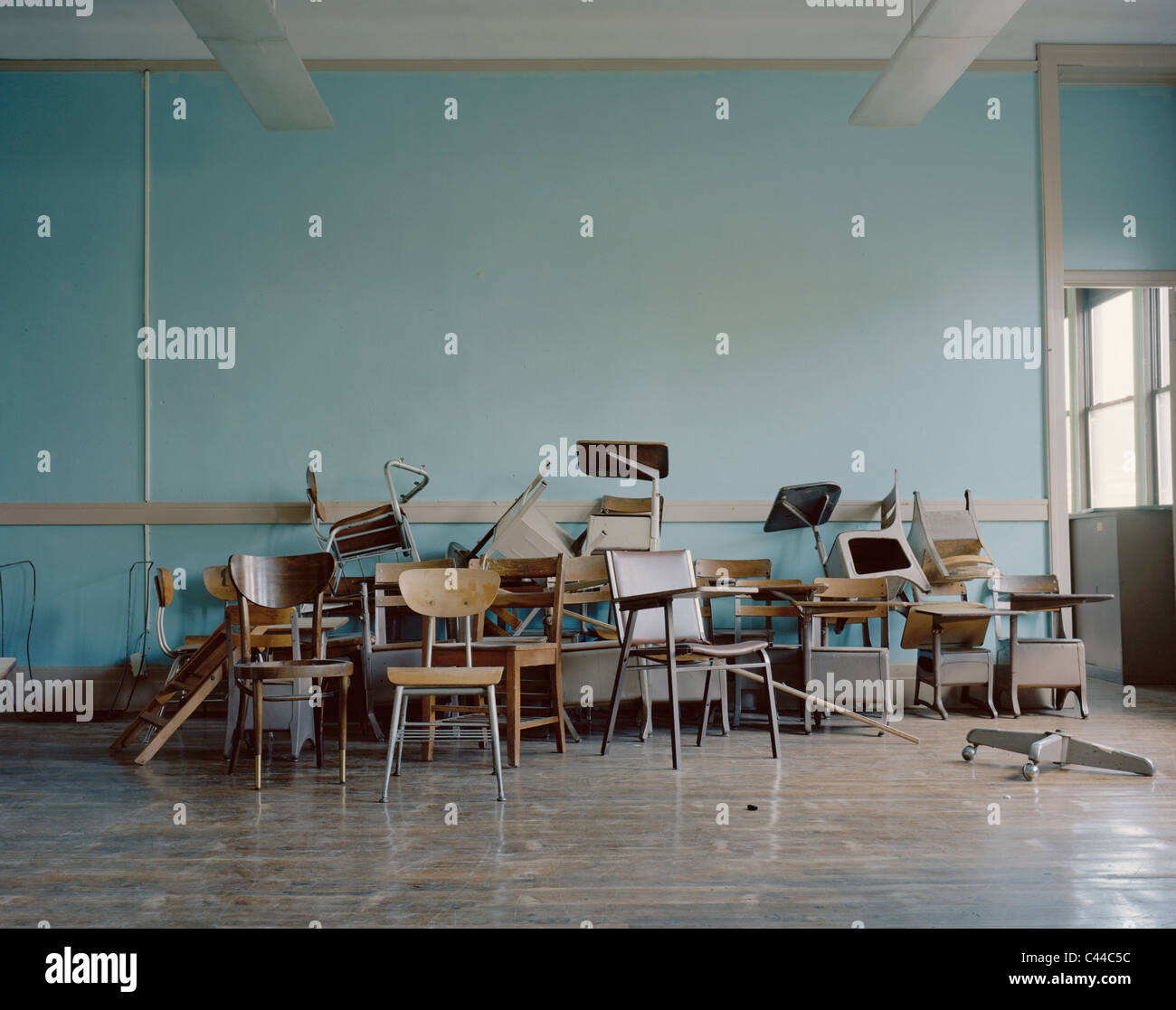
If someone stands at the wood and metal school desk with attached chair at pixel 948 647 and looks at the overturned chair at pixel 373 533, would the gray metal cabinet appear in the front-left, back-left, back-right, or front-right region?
back-right

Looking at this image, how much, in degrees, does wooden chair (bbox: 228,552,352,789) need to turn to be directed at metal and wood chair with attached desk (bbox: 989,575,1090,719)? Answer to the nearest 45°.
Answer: approximately 90° to its left

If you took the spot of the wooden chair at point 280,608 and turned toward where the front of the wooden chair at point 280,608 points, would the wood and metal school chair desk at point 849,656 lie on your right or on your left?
on your left

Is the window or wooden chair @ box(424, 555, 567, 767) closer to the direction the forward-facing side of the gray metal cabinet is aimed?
the wooden chair

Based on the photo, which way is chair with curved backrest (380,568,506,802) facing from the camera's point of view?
toward the camera

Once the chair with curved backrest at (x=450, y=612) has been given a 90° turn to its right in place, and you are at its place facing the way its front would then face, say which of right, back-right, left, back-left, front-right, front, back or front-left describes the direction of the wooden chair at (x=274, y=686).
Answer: front-right

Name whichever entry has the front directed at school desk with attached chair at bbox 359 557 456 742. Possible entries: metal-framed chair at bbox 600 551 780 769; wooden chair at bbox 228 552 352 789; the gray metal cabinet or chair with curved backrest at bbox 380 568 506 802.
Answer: the gray metal cabinet

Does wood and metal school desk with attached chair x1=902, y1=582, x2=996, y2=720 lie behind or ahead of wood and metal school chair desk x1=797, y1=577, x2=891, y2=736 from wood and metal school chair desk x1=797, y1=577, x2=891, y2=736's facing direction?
behind

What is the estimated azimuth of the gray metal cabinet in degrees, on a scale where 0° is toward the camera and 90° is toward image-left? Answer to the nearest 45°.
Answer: approximately 45°

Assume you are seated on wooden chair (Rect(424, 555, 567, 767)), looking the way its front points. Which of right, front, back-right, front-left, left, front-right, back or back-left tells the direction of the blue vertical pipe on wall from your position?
right

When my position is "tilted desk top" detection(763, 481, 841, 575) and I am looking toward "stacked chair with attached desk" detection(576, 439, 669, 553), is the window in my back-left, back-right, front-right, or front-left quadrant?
back-right

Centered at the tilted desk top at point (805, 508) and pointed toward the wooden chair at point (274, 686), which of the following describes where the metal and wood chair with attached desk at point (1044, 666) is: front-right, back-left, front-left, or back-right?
back-left

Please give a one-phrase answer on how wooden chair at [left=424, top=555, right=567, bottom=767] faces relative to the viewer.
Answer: facing the viewer and to the left of the viewer

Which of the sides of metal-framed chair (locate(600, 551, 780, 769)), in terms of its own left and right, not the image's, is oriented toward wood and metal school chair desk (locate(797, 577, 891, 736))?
left

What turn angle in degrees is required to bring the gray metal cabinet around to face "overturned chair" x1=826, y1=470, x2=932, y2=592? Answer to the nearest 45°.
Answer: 0° — it already faces it

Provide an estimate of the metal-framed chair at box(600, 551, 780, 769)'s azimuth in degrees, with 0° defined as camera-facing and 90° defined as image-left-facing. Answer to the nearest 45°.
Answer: approximately 315°

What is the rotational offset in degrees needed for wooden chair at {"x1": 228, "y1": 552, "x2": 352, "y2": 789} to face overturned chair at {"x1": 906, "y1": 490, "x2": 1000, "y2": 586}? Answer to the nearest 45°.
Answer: approximately 90° to its left
